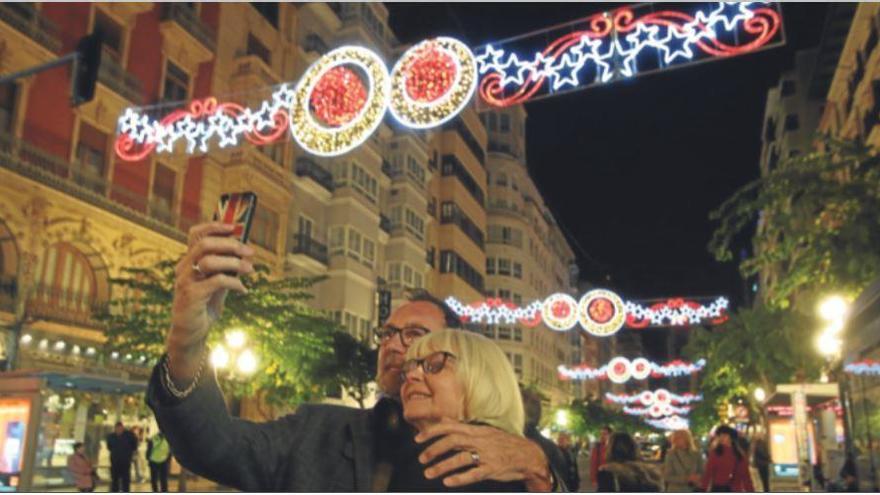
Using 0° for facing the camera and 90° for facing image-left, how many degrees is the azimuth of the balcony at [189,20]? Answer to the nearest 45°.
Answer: approximately 315°

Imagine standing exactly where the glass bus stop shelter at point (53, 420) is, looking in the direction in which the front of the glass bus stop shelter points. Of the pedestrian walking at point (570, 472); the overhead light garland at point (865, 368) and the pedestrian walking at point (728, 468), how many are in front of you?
3

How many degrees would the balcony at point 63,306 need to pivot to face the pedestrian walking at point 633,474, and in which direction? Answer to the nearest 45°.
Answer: approximately 45° to its right

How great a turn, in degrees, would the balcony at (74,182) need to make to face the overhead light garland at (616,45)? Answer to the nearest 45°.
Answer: approximately 45° to its right

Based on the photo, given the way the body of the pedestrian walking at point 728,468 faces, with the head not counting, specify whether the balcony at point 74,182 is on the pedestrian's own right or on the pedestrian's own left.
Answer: on the pedestrian's own right

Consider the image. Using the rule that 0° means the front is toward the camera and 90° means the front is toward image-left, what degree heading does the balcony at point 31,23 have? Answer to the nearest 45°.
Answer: approximately 315°

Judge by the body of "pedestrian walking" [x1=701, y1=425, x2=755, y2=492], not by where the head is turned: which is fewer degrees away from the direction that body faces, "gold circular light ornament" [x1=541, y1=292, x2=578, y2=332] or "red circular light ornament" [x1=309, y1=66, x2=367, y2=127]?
the red circular light ornament

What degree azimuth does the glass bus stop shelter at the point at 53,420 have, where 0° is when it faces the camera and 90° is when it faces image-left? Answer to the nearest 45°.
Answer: approximately 315°
